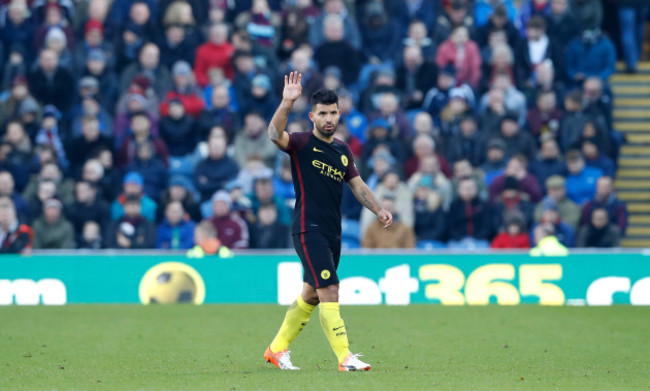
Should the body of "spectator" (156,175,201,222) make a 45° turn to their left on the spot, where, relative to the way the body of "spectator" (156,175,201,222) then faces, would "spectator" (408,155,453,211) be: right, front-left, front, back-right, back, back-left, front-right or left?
front-left

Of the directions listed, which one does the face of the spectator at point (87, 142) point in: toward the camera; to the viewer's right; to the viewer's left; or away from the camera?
toward the camera

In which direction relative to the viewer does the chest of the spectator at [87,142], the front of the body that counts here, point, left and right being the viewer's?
facing the viewer

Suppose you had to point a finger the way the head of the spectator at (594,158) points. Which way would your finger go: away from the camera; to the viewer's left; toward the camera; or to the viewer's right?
toward the camera

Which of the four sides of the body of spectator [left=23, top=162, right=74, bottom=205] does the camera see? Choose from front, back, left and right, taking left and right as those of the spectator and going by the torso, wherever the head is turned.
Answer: front

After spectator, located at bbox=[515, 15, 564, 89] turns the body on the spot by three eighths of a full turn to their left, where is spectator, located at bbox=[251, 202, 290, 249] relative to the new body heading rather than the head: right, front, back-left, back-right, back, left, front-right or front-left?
back

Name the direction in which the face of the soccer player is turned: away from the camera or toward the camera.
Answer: toward the camera

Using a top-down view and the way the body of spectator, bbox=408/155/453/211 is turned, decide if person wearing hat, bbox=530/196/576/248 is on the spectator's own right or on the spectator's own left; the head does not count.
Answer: on the spectator's own left

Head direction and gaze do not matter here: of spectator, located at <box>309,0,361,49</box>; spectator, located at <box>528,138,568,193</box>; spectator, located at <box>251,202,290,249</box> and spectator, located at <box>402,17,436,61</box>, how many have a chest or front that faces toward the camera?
4

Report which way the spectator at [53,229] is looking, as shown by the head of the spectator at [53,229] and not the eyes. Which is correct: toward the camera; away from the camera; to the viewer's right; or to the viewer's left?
toward the camera

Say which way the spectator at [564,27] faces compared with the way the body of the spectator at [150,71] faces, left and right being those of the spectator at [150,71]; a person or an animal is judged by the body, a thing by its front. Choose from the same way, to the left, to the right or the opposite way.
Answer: the same way

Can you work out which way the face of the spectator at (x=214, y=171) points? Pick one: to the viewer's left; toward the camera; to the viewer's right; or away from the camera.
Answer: toward the camera

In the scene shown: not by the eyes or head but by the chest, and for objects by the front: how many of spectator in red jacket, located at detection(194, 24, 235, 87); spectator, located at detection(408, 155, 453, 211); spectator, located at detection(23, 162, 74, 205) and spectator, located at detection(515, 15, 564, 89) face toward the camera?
4

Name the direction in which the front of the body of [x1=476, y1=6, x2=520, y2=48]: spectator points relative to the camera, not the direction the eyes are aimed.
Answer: toward the camera

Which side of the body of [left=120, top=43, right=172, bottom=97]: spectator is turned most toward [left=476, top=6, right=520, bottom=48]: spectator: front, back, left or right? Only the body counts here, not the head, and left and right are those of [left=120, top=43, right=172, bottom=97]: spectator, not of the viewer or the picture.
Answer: left

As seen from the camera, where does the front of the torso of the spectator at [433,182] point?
toward the camera

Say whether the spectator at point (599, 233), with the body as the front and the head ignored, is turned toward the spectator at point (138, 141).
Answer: no

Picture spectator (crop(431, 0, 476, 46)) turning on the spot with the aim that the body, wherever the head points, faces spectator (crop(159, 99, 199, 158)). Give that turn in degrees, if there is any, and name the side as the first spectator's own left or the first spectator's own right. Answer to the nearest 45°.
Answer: approximately 90° to the first spectator's own right

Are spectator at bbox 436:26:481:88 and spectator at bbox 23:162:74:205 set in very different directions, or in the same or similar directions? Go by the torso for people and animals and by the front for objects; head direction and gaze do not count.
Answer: same or similar directions
